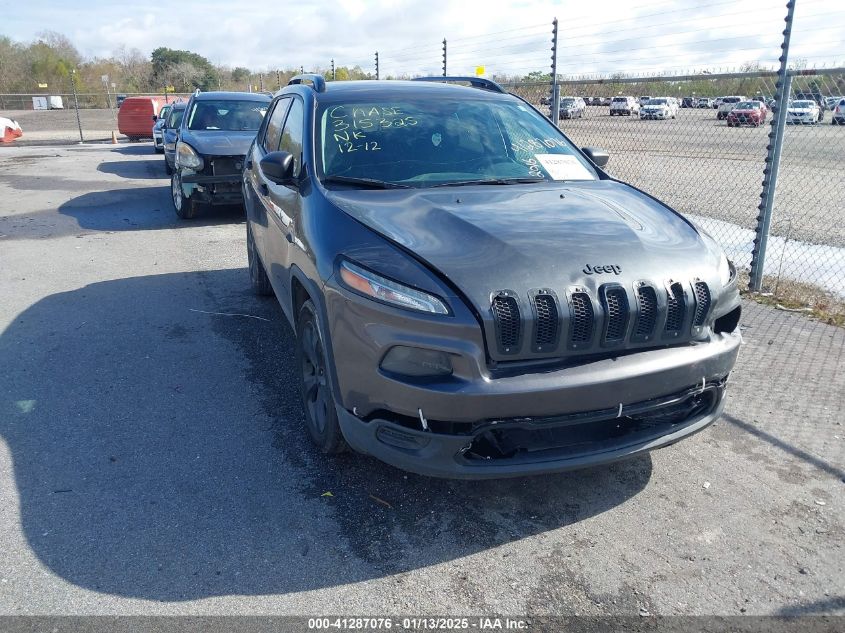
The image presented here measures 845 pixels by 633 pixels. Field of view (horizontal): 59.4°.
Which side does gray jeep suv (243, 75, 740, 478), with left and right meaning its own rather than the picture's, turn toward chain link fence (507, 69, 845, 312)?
left

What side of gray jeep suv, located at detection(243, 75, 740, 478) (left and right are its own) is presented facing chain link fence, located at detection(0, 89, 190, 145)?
back

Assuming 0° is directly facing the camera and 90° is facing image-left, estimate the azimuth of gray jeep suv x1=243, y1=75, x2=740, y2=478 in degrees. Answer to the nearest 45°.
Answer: approximately 315°

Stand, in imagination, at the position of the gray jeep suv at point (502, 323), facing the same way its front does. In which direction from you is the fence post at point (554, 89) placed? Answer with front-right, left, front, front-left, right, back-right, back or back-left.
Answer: back-left

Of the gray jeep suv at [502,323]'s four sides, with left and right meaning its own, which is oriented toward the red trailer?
back

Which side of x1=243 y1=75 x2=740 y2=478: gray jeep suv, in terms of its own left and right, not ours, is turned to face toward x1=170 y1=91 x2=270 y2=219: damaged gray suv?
back
